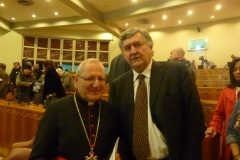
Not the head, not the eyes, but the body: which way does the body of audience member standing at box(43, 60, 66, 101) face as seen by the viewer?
away from the camera

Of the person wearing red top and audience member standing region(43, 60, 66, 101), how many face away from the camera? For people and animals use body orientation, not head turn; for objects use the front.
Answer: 1

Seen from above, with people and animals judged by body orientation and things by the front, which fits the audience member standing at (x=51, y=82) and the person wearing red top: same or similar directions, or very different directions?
very different directions

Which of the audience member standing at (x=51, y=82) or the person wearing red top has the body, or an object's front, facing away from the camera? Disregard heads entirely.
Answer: the audience member standing

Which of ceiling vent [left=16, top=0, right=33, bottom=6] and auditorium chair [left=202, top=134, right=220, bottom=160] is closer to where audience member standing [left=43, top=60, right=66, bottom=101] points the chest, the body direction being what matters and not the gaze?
the ceiling vent

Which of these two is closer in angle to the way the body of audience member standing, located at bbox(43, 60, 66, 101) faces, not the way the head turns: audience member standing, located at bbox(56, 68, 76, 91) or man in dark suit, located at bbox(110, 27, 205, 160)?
the audience member standing
